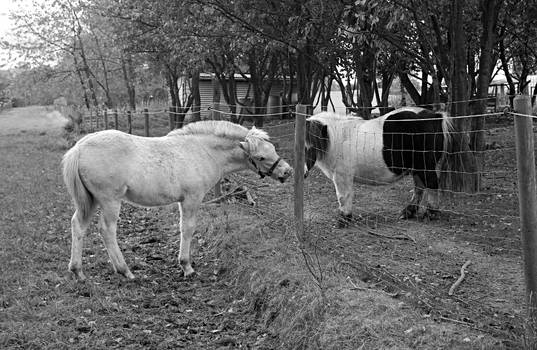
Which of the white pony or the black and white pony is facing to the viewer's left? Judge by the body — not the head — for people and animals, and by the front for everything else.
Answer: the black and white pony

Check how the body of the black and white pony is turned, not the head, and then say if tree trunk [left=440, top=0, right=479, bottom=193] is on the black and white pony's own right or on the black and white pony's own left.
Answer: on the black and white pony's own right

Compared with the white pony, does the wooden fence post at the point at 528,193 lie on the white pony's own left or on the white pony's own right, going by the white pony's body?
on the white pony's own right

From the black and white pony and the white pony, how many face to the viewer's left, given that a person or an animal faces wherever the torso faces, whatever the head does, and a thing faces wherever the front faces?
1

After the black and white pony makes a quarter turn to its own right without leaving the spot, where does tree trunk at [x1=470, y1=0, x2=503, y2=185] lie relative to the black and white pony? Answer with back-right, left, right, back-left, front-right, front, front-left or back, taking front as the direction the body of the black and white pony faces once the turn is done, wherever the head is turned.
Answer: front-right

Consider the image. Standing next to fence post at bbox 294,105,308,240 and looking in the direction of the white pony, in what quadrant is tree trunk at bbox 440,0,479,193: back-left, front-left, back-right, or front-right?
back-right

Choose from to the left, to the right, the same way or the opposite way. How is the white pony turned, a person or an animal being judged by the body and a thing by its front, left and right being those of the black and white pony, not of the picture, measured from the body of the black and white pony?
the opposite way

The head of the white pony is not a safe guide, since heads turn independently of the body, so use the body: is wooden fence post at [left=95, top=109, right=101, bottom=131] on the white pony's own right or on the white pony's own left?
on the white pony's own left

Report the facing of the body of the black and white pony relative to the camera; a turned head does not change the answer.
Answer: to the viewer's left

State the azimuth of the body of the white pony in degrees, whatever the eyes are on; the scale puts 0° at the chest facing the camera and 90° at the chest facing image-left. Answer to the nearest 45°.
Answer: approximately 270°
